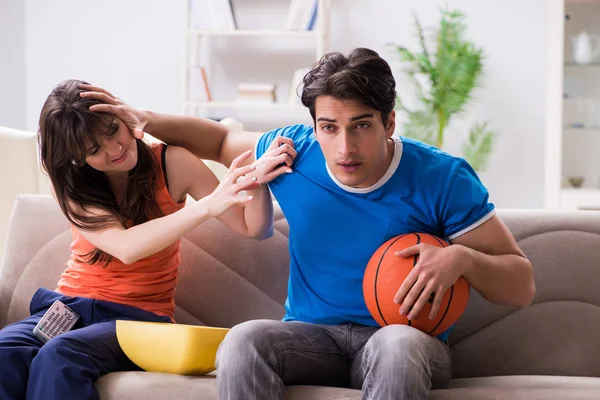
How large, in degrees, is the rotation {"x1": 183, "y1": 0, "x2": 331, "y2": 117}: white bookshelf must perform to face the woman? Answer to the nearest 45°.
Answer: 0° — it already faces them

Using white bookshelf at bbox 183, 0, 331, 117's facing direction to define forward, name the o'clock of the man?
The man is roughly at 12 o'clock from the white bookshelf.

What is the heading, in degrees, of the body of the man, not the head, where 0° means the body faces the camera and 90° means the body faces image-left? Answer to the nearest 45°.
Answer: approximately 0°

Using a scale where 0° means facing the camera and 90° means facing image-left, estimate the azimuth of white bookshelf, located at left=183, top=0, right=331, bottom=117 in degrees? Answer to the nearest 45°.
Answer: approximately 0°

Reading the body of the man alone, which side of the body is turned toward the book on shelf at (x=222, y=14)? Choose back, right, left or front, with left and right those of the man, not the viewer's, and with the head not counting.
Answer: back

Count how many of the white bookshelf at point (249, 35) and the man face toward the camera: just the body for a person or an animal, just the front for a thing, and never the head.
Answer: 2

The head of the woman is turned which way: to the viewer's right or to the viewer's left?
to the viewer's right
